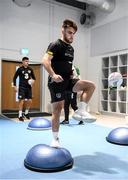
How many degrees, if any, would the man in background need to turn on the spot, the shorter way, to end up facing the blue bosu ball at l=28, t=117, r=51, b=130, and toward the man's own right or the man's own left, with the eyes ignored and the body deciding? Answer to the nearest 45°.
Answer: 0° — they already face it

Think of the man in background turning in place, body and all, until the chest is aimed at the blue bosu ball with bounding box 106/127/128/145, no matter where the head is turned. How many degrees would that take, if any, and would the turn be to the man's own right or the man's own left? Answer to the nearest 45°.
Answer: approximately 45° to the man's own left

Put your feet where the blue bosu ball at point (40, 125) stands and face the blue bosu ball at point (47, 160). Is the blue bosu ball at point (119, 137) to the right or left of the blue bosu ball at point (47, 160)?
left

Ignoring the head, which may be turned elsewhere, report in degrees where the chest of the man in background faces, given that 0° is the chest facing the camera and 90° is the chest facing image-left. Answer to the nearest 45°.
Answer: approximately 0°

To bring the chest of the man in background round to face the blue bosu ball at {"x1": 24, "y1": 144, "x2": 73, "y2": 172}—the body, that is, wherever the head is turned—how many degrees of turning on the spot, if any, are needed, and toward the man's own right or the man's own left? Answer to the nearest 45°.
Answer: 0° — they already face it
